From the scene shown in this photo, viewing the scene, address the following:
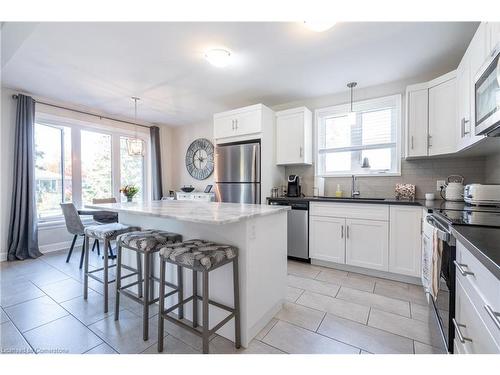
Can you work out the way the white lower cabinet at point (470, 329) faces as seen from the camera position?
facing to the left of the viewer

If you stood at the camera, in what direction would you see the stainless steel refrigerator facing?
facing the viewer and to the left of the viewer

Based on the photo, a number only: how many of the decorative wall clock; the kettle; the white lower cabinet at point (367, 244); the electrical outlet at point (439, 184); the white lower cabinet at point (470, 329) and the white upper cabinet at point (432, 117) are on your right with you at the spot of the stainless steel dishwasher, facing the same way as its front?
1

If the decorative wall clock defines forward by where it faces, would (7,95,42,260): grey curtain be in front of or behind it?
in front

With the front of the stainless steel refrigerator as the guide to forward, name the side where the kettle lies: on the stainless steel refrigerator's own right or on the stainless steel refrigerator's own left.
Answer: on the stainless steel refrigerator's own left

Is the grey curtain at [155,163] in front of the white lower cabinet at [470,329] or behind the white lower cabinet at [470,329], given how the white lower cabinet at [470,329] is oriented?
in front

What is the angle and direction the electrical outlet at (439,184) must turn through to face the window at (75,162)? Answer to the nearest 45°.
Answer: approximately 45° to its right

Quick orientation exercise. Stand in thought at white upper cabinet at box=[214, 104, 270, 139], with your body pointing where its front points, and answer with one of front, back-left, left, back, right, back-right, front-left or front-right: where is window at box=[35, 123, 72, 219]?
front-right

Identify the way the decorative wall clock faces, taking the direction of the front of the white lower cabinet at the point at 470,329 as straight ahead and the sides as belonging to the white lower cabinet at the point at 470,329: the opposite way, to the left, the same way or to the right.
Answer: to the left

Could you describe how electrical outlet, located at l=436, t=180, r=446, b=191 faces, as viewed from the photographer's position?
facing the viewer
